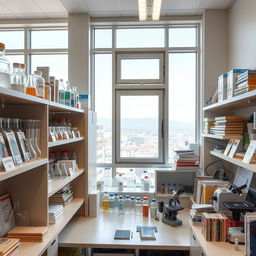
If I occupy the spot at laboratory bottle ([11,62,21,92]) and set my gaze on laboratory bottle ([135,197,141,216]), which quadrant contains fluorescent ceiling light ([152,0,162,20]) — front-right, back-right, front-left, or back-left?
front-right

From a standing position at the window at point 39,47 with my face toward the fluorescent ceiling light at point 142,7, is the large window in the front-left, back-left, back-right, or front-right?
front-left

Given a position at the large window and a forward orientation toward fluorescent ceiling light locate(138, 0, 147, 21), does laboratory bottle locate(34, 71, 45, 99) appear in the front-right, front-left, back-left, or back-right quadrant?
front-right

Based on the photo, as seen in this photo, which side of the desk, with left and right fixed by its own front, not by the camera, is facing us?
front
